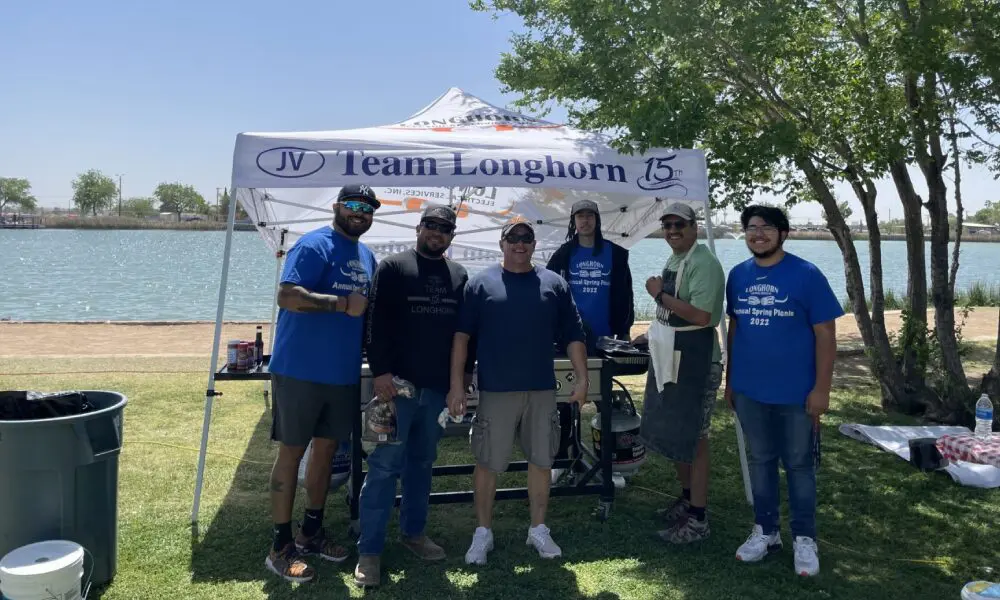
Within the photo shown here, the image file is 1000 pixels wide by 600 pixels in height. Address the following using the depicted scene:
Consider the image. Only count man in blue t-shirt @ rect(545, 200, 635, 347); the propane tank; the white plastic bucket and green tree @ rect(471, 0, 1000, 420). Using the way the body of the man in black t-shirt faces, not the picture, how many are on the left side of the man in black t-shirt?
3

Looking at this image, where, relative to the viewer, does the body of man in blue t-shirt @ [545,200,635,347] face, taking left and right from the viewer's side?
facing the viewer

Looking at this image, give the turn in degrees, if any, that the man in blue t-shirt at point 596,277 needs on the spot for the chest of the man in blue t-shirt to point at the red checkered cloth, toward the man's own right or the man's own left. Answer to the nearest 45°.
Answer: approximately 90° to the man's own left

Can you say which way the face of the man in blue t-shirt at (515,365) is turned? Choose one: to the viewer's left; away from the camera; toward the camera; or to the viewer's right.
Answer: toward the camera

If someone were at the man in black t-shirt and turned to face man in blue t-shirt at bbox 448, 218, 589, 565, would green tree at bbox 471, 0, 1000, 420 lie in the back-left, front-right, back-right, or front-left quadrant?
front-left

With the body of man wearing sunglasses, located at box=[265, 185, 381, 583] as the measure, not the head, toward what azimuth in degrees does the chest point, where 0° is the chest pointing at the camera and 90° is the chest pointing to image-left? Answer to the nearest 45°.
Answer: approximately 315°

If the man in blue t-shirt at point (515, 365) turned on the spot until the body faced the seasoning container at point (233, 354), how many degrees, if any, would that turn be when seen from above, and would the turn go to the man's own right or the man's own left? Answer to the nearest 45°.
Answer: approximately 90° to the man's own right

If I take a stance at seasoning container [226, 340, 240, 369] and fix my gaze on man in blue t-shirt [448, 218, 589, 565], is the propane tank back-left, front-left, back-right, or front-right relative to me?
front-left

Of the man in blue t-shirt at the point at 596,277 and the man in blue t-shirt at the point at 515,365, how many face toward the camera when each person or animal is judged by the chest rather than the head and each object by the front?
2

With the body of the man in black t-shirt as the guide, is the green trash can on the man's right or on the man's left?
on the man's right

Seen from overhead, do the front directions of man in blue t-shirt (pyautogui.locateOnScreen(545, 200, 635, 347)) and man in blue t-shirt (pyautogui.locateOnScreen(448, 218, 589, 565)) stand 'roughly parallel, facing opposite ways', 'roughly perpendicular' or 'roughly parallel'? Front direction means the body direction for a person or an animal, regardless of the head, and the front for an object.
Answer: roughly parallel

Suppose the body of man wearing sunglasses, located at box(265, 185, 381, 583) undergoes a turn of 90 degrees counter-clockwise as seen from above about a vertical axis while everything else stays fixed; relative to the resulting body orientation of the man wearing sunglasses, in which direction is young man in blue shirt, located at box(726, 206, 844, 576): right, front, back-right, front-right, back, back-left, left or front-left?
front-right

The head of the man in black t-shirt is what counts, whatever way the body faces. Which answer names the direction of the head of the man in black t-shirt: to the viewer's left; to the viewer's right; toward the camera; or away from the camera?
toward the camera

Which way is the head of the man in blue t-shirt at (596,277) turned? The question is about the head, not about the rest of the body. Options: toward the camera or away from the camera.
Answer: toward the camera
